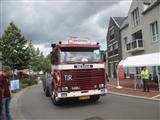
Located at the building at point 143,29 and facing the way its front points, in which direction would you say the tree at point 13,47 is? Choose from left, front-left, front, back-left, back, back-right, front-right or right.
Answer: front-right

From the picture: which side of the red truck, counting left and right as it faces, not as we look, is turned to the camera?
front

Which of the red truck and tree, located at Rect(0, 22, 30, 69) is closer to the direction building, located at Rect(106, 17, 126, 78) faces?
the tree

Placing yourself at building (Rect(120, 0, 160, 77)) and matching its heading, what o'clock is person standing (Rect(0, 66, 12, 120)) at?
The person standing is roughly at 11 o'clock from the building.

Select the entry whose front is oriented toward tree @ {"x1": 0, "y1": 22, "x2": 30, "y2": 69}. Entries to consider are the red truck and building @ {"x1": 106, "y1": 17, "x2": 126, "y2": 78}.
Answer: the building

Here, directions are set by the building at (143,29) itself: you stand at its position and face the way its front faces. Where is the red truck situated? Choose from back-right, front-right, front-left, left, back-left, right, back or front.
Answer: front-left

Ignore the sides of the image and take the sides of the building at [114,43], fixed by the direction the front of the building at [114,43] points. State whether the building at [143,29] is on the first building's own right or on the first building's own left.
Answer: on the first building's own left

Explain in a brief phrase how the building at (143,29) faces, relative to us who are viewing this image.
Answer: facing the viewer and to the left of the viewer

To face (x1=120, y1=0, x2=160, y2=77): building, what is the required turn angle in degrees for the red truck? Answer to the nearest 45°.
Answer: approximately 135° to its left

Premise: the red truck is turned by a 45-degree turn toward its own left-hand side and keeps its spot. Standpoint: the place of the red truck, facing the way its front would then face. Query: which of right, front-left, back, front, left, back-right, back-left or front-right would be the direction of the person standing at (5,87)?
right

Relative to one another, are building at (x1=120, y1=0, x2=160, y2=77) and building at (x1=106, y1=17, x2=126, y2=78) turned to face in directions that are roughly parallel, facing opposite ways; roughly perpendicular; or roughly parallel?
roughly parallel

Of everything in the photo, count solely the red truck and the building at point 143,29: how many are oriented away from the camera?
0

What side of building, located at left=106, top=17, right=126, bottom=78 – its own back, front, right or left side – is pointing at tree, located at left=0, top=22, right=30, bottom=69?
front

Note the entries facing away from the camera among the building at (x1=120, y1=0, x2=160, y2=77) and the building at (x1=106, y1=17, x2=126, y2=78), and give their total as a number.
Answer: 0

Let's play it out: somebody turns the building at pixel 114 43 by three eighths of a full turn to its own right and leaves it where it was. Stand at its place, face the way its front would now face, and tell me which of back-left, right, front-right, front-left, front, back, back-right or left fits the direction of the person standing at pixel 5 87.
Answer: back
